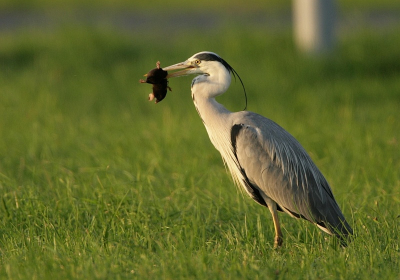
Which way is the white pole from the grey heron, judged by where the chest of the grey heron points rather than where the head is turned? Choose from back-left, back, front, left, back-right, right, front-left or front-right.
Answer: right

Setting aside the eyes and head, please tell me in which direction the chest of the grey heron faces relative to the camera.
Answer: to the viewer's left
